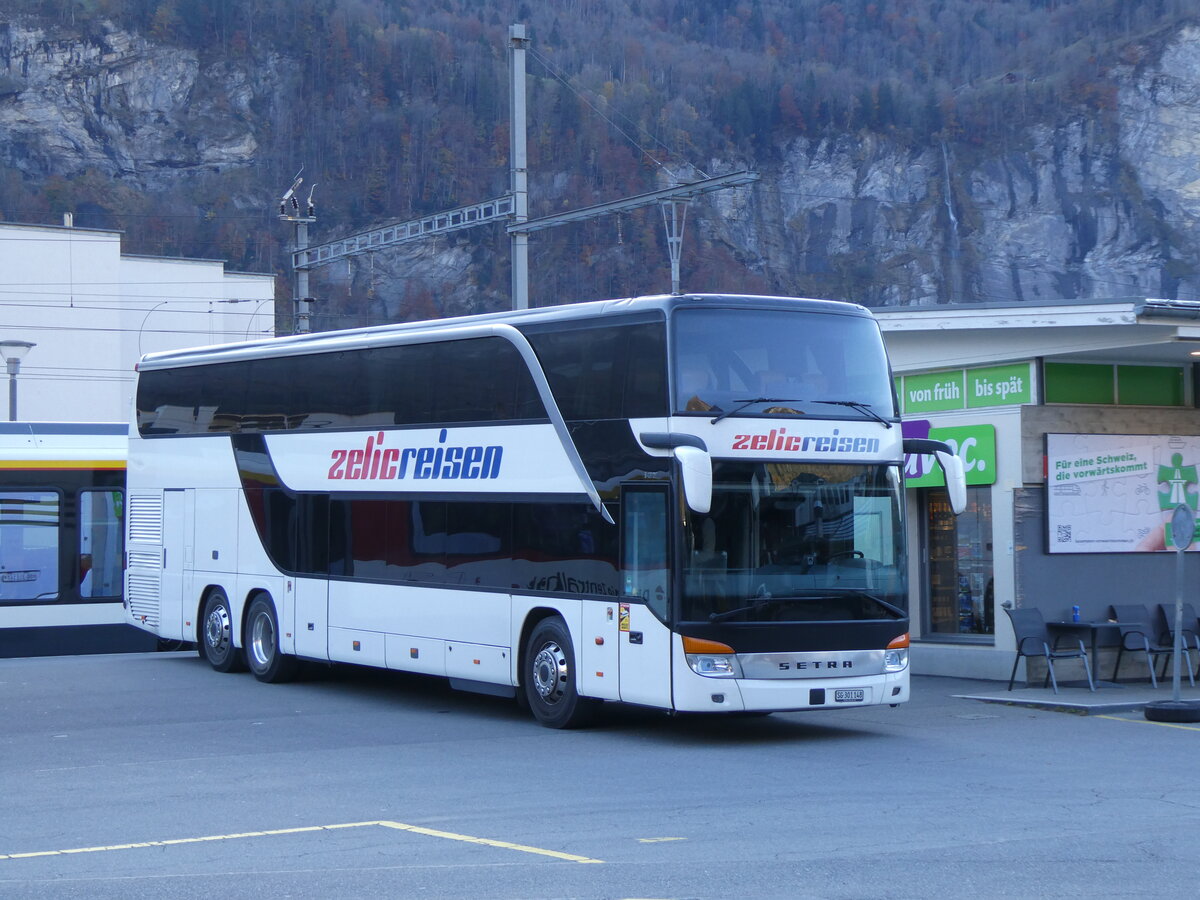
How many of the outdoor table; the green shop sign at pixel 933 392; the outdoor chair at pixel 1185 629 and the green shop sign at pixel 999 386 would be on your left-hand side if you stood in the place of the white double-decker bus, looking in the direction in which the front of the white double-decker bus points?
4

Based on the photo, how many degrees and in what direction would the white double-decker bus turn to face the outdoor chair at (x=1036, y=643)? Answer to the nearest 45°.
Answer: approximately 90° to its left

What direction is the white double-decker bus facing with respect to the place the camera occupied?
facing the viewer and to the right of the viewer

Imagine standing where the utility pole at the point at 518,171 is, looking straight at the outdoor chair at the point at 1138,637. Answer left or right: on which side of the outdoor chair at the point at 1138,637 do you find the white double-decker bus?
right

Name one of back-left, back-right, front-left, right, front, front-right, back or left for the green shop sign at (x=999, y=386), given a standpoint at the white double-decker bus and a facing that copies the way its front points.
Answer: left

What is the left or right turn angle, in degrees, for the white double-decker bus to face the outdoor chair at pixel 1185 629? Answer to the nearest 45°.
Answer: approximately 90° to its left

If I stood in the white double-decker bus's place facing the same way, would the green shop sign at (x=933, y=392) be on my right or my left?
on my left

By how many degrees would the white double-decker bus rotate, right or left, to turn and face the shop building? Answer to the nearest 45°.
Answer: approximately 90° to its left

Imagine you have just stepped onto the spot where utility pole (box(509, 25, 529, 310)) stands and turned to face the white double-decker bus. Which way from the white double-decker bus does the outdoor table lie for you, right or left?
left
